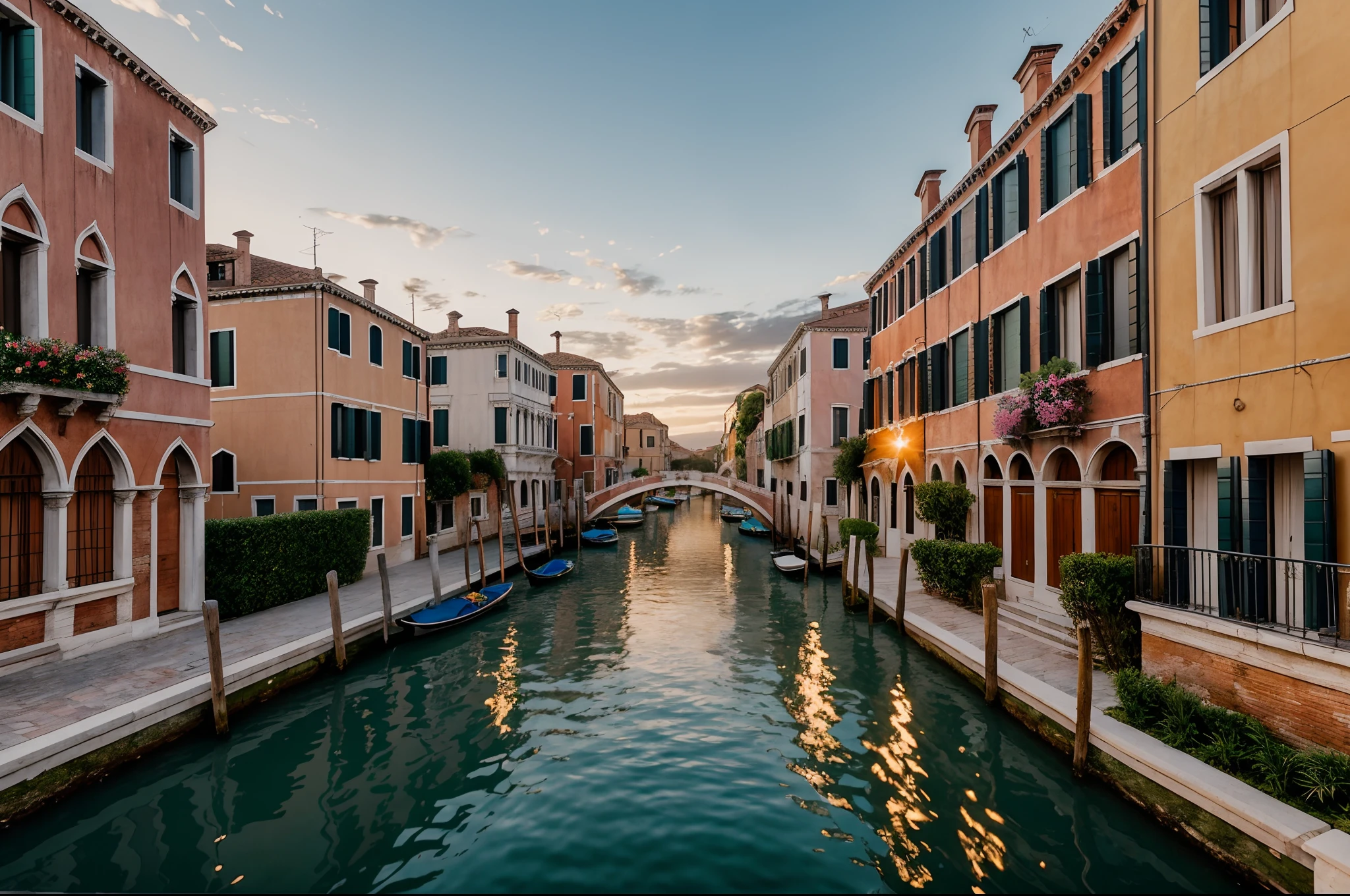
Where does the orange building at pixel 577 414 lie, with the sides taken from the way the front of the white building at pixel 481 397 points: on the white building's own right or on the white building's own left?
on the white building's own left

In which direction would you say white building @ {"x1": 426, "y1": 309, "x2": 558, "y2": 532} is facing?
to the viewer's right

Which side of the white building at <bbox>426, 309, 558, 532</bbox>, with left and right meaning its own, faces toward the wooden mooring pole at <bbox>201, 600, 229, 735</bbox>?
right

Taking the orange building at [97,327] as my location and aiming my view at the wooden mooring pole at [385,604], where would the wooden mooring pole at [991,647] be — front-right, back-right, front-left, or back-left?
front-right

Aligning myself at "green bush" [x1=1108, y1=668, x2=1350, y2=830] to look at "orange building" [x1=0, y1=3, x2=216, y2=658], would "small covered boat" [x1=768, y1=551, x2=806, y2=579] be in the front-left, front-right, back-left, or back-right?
front-right

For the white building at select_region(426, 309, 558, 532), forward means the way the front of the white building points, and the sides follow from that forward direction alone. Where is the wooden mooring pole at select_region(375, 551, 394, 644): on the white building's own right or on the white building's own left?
on the white building's own right
